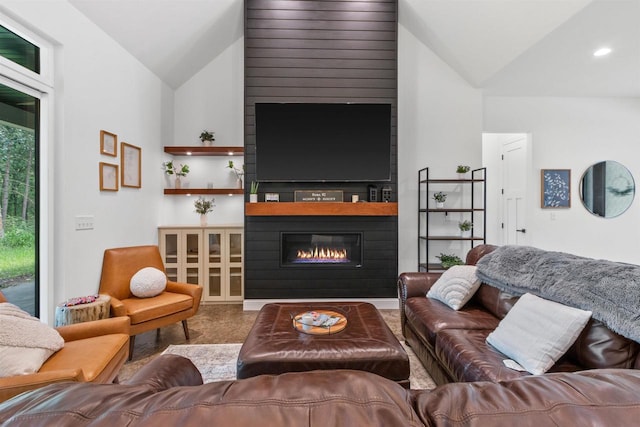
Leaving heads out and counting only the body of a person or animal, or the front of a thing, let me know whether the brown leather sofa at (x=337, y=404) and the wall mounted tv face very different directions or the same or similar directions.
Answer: very different directions

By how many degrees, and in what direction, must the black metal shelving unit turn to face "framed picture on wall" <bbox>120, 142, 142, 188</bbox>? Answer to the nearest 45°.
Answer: approximately 45° to its right

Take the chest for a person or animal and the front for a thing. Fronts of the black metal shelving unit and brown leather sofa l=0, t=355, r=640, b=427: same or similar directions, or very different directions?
very different directions

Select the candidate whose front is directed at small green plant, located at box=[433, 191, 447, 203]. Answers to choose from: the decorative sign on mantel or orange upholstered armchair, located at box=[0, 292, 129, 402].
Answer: the orange upholstered armchair

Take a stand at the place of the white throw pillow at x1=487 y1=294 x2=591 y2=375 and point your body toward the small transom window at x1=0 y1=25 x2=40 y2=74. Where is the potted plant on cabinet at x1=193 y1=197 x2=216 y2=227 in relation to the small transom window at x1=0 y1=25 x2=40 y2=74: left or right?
right

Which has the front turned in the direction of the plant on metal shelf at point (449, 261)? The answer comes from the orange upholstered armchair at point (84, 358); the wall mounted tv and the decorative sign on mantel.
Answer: the orange upholstered armchair

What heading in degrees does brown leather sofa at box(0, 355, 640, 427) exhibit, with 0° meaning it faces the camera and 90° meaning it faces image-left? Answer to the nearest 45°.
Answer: approximately 180°

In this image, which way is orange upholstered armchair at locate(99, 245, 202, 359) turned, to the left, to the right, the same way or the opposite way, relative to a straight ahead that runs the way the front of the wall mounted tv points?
to the left

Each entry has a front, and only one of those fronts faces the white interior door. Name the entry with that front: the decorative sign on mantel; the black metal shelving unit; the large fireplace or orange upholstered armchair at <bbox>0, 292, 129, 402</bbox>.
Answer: the orange upholstered armchair

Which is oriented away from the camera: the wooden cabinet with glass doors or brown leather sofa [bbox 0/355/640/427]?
the brown leather sofa

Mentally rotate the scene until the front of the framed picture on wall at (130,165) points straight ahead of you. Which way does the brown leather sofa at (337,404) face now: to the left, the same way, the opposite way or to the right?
to the left
